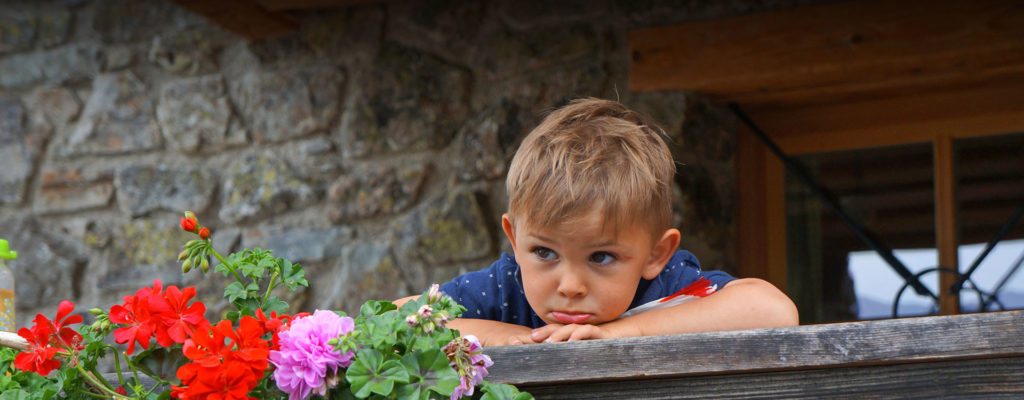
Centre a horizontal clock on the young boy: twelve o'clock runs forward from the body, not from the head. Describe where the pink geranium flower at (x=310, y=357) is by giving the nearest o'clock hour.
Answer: The pink geranium flower is roughly at 1 o'clock from the young boy.

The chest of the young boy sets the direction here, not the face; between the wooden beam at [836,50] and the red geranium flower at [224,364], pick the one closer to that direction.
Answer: the red geranium flower

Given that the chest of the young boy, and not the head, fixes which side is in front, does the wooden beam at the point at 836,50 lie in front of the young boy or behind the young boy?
behind

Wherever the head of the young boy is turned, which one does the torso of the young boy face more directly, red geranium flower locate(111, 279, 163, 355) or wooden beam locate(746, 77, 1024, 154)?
the red geranium flower

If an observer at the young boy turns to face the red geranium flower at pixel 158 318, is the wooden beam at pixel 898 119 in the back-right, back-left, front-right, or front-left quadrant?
back-right

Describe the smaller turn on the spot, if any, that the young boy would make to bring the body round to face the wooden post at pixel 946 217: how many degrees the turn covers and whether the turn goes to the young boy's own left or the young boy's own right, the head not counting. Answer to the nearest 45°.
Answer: approximately 135° to the young boy's own left

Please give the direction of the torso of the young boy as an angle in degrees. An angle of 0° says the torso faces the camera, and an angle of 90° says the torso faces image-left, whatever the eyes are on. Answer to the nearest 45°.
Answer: approximately 0°

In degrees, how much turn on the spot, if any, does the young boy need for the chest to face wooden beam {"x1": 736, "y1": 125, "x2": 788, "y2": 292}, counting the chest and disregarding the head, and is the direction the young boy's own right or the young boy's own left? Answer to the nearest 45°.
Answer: approximately 180°
